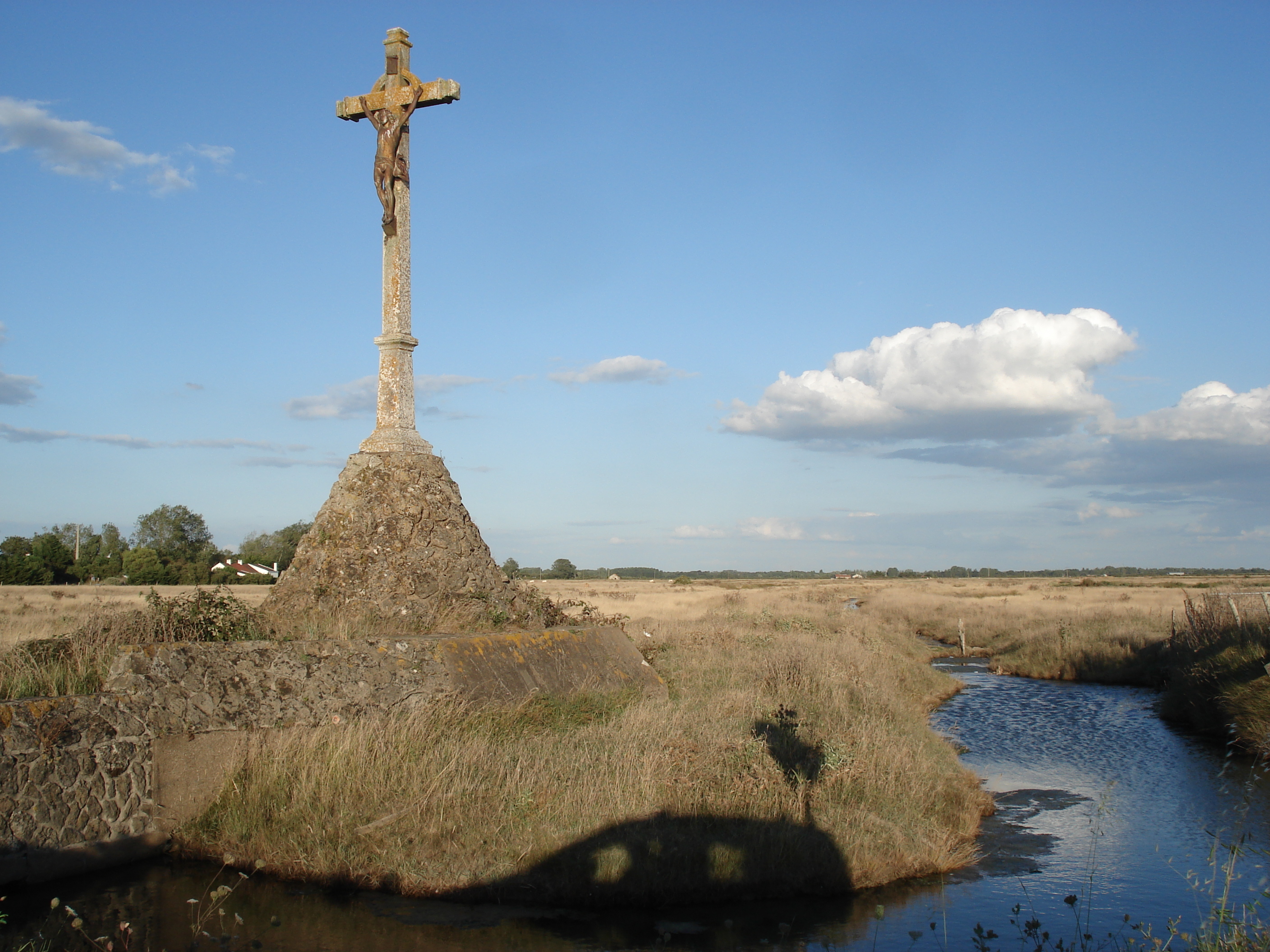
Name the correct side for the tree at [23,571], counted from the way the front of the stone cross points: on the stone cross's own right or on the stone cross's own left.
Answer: on the stone cross's own right

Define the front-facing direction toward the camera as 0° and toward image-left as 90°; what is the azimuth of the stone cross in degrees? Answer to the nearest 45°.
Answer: approximately 45°

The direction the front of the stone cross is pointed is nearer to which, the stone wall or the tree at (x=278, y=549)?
the stone wall

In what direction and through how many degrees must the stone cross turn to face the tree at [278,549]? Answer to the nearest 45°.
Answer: approximately 135° to its right

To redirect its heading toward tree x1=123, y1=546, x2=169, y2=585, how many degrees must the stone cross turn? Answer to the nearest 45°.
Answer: approximately 135° to its right

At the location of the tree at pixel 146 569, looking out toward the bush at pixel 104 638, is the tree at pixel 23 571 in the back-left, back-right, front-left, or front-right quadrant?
back-right
